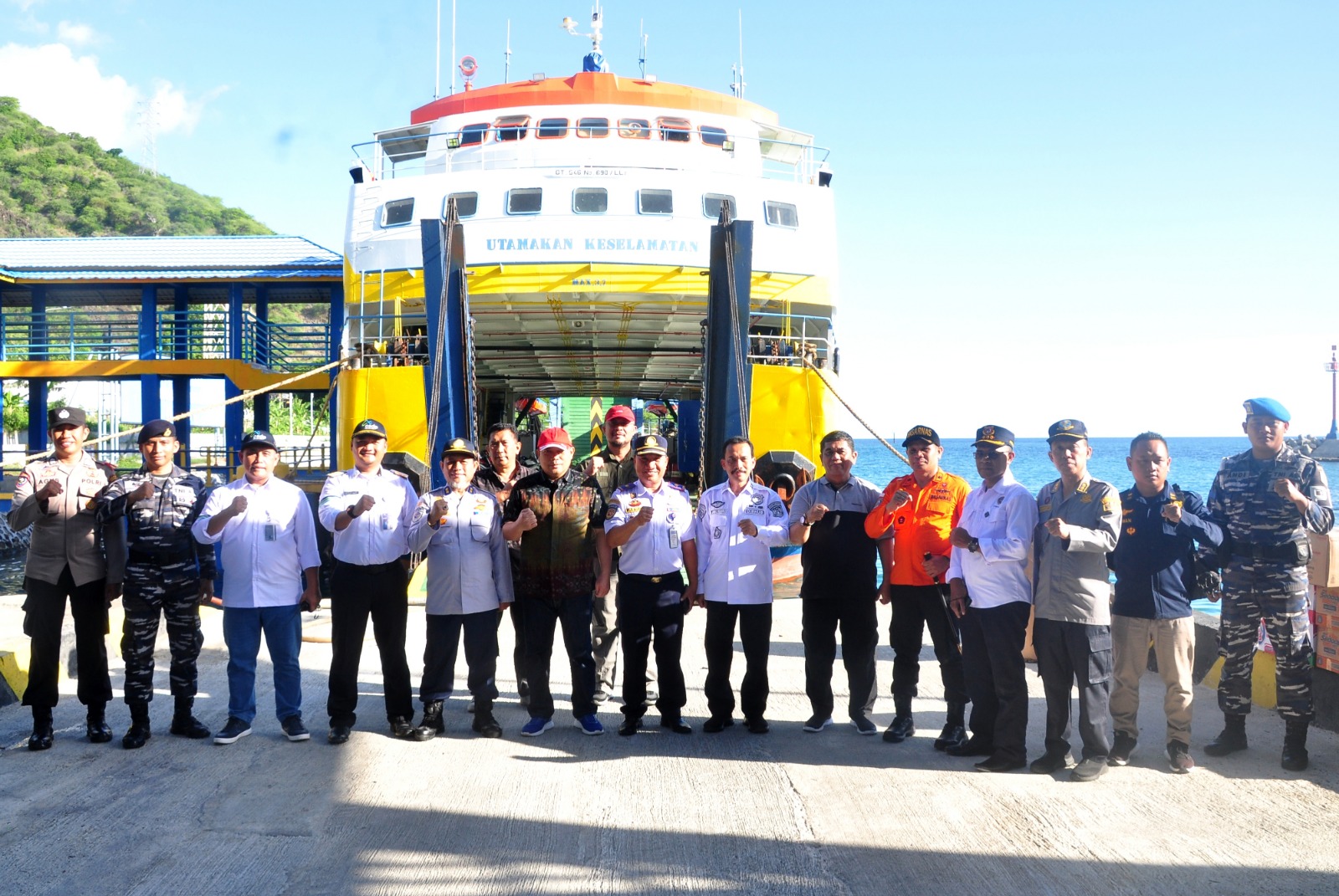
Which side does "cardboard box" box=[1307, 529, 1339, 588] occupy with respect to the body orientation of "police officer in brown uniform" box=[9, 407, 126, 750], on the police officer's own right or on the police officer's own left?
on the police officer's own left

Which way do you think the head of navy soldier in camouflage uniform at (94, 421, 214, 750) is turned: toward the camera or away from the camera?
toward the camera

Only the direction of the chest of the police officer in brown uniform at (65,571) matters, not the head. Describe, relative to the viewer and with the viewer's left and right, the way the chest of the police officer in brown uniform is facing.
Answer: facing the viewer

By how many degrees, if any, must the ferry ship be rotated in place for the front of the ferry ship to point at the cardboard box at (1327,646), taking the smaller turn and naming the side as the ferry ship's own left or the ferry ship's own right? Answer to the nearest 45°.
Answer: approximately 45° to the ferry ship's own left

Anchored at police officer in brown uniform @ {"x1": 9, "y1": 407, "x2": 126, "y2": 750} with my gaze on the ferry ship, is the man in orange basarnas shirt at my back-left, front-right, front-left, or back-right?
front-right

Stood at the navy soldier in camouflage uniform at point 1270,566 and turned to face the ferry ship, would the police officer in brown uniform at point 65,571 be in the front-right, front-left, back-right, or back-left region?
front-left

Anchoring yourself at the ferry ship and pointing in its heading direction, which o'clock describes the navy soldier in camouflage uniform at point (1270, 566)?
The navy soldier in camouflage uniform is roughly at 11 o'clock from the ferry ship.

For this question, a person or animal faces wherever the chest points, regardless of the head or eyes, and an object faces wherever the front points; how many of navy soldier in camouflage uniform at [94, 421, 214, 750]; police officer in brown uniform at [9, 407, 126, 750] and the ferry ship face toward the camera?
3

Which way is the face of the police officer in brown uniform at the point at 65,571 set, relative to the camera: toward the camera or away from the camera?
toward the camera

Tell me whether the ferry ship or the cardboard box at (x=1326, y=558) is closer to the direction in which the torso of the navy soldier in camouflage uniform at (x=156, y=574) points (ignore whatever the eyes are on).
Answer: the cardboard box

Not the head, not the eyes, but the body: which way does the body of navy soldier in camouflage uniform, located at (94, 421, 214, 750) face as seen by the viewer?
toward the camera

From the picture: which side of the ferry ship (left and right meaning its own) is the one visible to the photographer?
front

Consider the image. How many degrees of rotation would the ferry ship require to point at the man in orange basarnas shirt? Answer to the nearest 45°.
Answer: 0° — it already faces them
